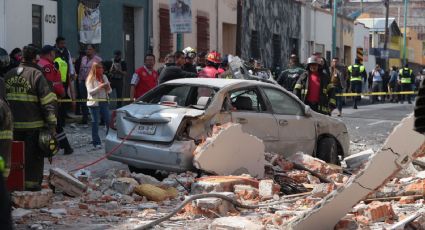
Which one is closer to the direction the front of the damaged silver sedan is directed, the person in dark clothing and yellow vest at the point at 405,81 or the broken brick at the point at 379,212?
the person in dark clothing and yellow vest

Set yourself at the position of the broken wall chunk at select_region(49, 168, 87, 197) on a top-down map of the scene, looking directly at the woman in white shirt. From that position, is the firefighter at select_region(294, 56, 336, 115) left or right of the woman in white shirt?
right

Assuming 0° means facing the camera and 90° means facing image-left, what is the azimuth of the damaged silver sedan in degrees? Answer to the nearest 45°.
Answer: approximately 225°

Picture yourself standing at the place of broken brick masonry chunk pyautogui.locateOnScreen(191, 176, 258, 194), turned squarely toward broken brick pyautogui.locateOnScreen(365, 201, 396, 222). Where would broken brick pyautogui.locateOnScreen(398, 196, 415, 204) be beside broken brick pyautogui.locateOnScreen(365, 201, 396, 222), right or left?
left

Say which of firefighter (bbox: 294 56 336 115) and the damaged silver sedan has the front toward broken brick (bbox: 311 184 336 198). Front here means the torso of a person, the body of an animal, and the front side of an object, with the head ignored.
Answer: the firefighter

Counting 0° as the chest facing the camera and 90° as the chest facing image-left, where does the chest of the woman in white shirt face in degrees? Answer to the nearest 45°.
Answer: approximately 315°

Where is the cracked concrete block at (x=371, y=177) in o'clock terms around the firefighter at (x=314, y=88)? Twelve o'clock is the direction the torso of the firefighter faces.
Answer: The cracked concrete block is roughly at 12 o'clock from the firefighter.

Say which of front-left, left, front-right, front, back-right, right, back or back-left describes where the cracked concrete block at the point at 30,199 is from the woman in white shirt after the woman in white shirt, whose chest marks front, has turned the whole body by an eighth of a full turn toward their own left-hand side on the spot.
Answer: right

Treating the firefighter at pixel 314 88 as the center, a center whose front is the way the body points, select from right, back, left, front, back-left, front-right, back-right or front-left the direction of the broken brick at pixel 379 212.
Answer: front

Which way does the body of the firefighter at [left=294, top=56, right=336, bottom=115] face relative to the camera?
toward the camera
